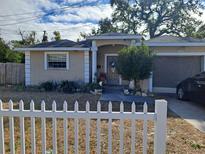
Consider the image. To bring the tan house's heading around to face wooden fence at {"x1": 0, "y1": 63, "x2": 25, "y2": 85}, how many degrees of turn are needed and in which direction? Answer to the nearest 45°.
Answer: approximately 135° to its right

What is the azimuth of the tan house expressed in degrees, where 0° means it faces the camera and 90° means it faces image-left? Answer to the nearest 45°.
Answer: approximately 0°

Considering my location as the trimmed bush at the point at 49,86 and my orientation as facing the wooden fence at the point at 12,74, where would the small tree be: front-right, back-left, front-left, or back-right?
back-right

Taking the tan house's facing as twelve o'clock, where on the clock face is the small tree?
The small tree is roughly at 11 o'clock from the tan house.

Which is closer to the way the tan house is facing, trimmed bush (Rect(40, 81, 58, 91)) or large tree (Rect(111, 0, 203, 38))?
the trimmed bush

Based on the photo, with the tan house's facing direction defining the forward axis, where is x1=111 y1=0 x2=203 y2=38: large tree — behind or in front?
behind

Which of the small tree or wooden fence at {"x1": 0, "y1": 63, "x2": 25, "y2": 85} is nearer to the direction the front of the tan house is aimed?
the small tree
